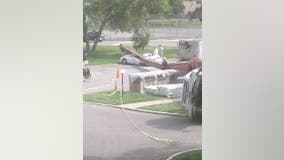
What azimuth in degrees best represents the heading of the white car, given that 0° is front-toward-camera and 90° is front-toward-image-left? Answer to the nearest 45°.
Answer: approximately 90°
